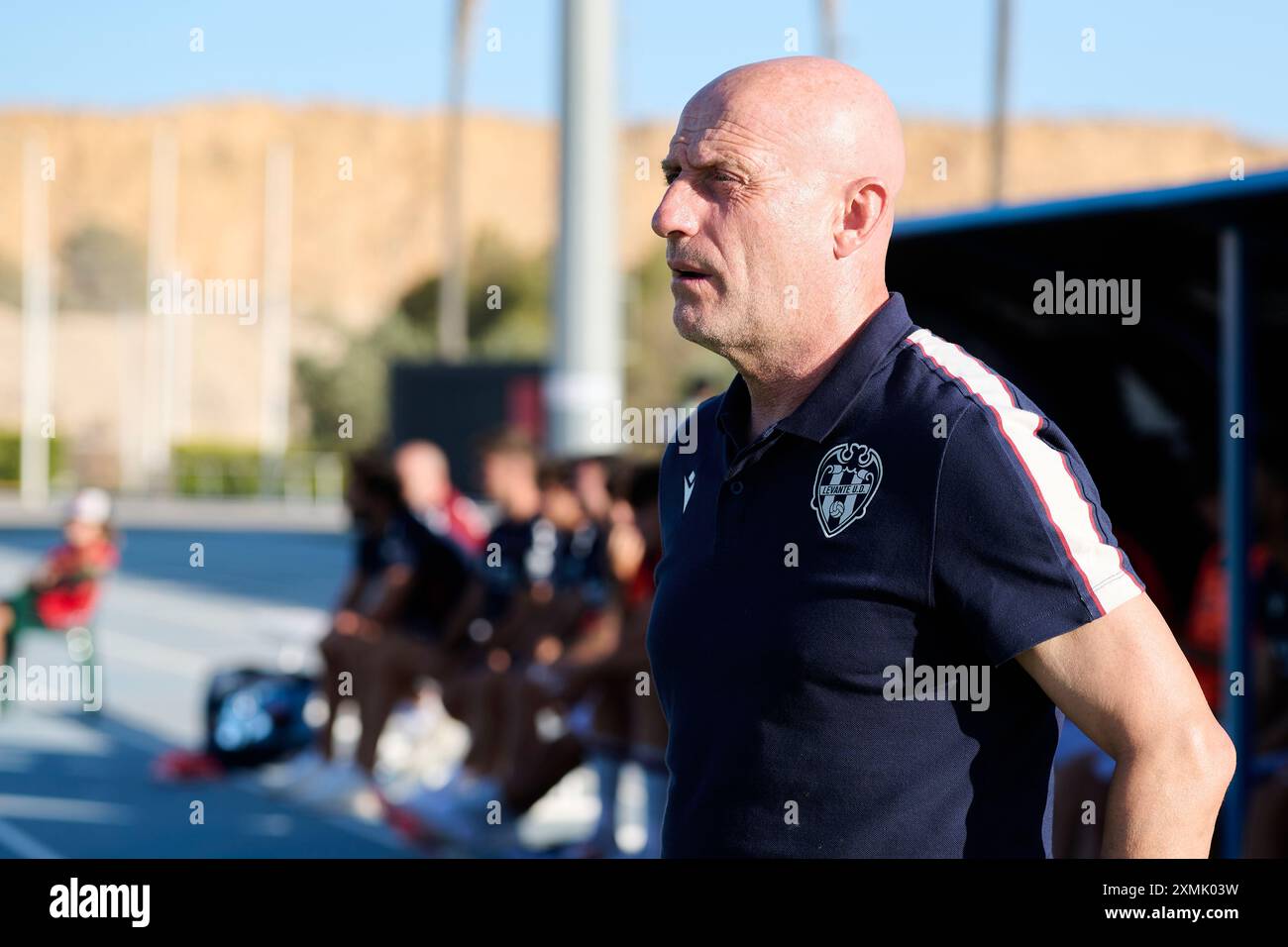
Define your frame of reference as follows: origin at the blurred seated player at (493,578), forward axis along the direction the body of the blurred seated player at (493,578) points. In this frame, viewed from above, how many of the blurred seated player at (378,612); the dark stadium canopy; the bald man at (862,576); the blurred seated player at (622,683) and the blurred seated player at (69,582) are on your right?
2

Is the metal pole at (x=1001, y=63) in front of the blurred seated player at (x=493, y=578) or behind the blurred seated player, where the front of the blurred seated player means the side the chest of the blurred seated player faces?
behind

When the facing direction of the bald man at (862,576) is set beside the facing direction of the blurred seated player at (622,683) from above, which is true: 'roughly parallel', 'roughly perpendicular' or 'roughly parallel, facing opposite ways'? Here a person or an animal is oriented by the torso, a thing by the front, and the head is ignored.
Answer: roughly parallel

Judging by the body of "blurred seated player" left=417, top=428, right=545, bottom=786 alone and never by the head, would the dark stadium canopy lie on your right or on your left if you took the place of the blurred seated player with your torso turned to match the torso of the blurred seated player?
on your left

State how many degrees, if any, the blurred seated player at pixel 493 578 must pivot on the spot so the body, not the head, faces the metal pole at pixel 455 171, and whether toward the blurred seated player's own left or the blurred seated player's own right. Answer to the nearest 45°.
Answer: approximately 135° to the blurred seated player's own right

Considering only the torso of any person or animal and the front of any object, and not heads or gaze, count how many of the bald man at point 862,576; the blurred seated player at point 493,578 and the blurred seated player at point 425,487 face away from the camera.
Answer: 0

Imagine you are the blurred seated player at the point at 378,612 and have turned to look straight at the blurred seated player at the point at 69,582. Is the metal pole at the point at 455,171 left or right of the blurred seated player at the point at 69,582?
right

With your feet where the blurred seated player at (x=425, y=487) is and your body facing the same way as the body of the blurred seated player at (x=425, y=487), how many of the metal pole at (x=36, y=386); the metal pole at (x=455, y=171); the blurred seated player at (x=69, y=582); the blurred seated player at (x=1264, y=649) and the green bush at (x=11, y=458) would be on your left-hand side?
1

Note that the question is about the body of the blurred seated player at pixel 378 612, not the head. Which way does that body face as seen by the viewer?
to the viewer's left

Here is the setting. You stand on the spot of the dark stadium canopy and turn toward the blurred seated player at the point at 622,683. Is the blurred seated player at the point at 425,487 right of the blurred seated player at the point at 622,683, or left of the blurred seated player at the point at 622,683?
right
